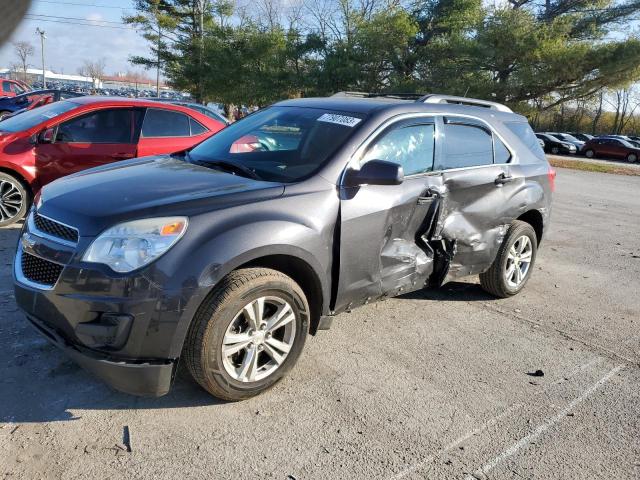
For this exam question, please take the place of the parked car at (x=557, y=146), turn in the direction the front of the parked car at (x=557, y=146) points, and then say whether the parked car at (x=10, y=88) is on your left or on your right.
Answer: on your right

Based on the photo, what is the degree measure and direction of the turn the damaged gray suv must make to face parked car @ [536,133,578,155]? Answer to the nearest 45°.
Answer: approximately 180°

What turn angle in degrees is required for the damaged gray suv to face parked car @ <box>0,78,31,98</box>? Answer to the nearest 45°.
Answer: approximately 90° to its right

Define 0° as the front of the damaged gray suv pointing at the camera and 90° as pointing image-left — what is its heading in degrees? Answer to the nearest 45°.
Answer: approximately 45°

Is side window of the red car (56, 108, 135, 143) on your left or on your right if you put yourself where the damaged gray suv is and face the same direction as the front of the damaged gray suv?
on your right

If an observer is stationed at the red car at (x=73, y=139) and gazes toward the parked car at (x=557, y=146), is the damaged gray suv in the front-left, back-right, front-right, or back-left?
back-right
